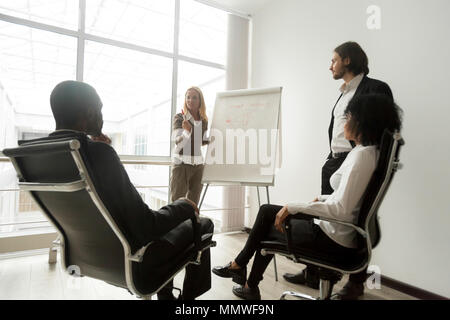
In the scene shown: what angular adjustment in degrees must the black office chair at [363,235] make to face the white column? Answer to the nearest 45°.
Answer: approximately 45° to its right

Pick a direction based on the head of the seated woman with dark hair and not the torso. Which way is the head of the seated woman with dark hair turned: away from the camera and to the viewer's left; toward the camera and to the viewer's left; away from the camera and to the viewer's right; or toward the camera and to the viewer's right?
away from the camera and to the viewer's left

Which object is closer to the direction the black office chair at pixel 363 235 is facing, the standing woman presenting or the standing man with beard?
the standing woman presenting

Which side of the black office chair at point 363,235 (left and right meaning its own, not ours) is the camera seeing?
left

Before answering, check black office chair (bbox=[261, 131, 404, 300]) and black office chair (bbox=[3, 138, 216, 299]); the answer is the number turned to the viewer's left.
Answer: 1

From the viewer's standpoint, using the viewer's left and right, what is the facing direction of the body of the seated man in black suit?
facing away from the viewer and to the right of the viewer

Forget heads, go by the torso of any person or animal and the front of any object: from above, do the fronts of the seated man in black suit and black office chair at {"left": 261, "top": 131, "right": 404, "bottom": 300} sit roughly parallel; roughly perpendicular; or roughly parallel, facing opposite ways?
roughly perpendicular

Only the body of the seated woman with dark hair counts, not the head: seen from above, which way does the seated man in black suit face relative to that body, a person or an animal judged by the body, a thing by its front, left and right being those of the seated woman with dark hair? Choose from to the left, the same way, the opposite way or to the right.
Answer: to the right

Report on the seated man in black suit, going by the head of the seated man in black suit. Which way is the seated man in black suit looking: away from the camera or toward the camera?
away from the camera

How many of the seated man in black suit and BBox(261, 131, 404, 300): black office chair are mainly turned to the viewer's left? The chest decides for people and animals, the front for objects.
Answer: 1

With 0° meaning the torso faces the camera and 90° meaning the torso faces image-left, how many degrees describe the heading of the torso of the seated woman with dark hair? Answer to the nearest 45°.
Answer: approximately 90°

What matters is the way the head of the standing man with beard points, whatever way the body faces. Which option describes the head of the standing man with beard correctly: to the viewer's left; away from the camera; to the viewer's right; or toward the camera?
to the viewer's left

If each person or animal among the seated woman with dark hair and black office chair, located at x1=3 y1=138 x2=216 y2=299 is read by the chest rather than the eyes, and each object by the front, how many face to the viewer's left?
1

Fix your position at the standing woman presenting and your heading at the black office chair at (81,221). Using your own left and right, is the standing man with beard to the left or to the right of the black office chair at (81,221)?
left

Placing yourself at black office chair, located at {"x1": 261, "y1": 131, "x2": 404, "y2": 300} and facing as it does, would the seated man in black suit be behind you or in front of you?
in front

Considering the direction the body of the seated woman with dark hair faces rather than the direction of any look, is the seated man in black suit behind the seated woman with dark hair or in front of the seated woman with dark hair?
in front
